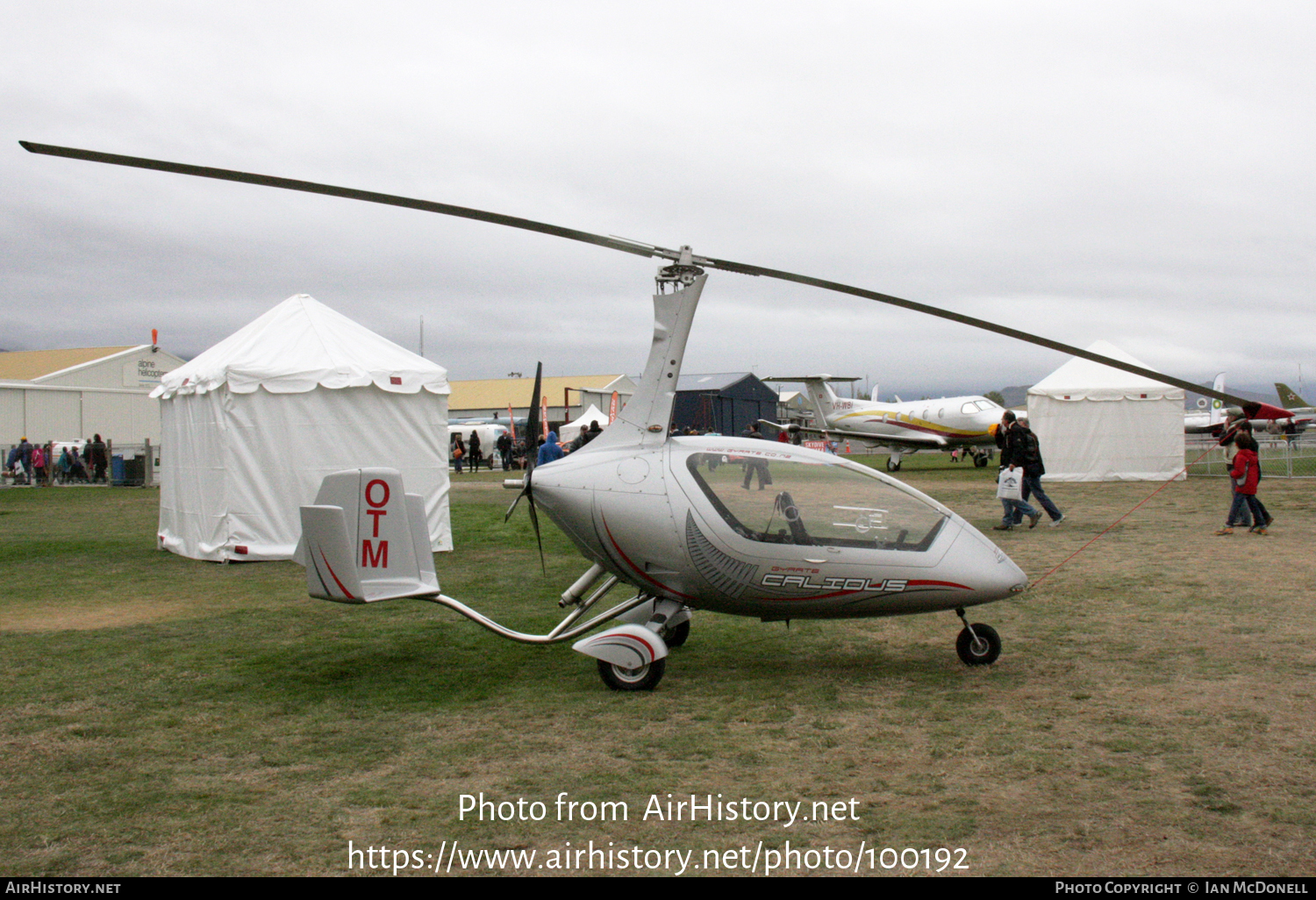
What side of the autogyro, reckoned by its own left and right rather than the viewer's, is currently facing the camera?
right

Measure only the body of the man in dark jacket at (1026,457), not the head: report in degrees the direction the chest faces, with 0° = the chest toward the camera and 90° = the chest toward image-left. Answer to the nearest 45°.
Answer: approximately 90°

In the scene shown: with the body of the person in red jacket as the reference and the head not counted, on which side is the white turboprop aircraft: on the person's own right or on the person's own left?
on the person's own right

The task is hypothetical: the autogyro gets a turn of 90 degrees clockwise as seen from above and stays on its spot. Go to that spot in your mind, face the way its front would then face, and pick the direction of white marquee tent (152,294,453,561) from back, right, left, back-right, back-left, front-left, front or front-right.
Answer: back-right

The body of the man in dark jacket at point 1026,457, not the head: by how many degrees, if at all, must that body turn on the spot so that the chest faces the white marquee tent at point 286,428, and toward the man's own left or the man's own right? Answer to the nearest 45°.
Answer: approximately 45° to the man's own left

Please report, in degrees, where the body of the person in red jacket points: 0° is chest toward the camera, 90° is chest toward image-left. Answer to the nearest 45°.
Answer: approximately 90°
